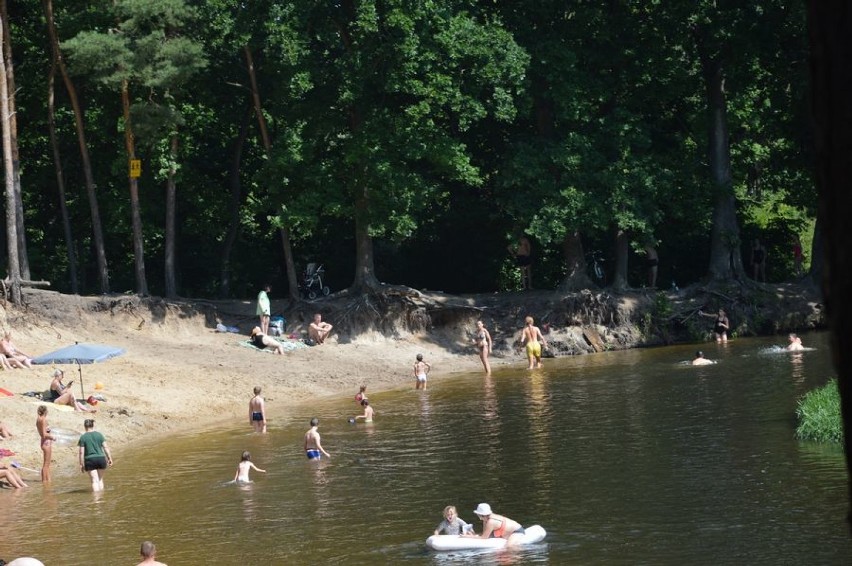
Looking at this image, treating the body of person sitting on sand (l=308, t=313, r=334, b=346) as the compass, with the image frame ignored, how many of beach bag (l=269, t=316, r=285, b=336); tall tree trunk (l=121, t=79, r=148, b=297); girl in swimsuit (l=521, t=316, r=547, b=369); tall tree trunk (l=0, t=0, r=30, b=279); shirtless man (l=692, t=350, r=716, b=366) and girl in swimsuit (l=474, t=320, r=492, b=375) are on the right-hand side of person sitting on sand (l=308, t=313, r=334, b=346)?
3

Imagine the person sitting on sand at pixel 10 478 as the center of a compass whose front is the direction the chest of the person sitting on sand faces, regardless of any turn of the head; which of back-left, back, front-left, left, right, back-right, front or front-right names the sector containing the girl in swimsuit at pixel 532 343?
front-left

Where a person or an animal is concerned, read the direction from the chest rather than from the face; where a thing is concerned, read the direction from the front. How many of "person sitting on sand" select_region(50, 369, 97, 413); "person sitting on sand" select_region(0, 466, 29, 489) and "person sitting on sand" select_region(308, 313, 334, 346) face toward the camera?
1

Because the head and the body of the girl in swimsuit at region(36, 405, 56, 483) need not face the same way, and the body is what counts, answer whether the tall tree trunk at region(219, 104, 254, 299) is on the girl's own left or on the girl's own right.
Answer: on the girl's own left

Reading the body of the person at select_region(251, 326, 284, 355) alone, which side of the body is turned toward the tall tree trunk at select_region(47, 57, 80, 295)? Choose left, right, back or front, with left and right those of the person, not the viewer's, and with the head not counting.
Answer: back

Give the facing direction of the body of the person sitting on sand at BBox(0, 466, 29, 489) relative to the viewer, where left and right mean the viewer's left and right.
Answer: facing to the right of the viewer

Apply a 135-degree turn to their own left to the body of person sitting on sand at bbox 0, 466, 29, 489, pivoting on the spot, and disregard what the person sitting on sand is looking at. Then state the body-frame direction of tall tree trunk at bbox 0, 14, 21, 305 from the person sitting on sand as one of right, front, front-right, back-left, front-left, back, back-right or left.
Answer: front-right

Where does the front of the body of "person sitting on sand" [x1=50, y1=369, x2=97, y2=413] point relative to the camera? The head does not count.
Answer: to the viewer's right

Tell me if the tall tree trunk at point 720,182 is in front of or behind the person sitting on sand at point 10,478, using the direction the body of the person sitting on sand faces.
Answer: in front

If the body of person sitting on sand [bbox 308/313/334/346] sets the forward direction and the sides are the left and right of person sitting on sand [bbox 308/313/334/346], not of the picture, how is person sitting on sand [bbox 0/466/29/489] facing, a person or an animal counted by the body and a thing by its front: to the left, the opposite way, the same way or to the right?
to the left

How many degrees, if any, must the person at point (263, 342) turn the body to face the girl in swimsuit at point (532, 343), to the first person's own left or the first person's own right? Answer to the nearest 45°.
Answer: approximately 45° to the first person's own left
